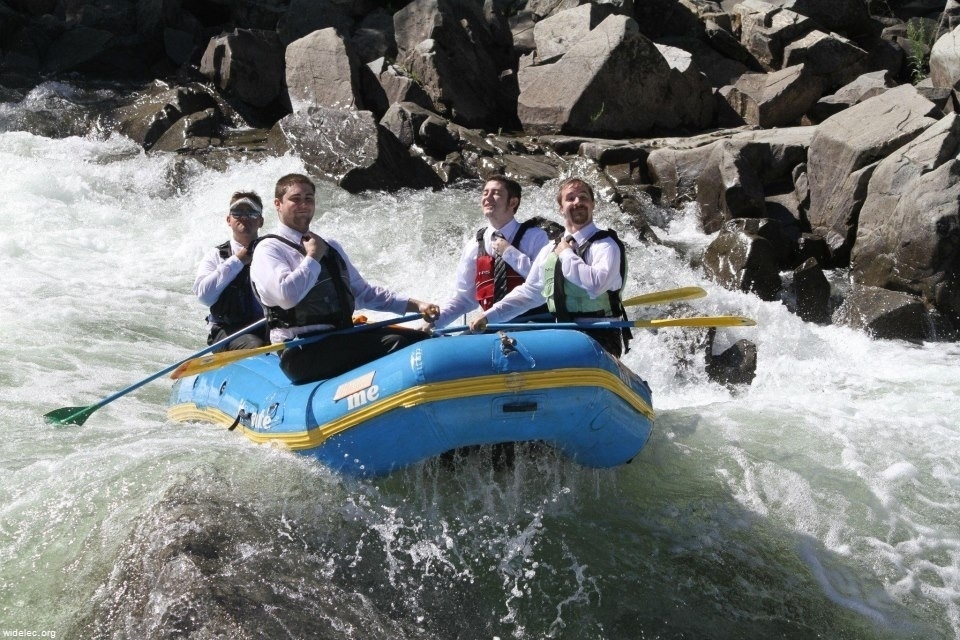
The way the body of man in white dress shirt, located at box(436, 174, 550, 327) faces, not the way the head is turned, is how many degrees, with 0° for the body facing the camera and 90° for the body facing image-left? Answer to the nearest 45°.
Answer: approximately 45°

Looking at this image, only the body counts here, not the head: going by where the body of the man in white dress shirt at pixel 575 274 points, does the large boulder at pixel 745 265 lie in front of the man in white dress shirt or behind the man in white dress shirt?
behind

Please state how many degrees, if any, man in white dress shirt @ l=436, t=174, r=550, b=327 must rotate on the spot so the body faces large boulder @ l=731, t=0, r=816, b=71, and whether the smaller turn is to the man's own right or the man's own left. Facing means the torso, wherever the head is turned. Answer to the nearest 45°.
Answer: approximately 180°

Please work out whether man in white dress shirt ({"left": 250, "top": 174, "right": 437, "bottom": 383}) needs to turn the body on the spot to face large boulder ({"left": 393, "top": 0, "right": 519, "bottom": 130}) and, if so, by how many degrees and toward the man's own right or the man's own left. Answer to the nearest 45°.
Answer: approximately 135° to the man's own left

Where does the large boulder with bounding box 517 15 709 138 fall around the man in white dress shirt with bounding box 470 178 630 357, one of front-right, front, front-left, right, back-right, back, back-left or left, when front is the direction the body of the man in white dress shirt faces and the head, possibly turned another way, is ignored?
back-right

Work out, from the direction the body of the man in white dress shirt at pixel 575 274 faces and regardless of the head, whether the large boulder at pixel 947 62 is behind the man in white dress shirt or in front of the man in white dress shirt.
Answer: behind

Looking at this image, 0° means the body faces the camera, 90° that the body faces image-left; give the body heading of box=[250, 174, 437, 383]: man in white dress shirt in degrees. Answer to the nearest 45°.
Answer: approximately 315°

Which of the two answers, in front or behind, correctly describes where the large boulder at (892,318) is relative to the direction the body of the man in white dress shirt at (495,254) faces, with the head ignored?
behind
